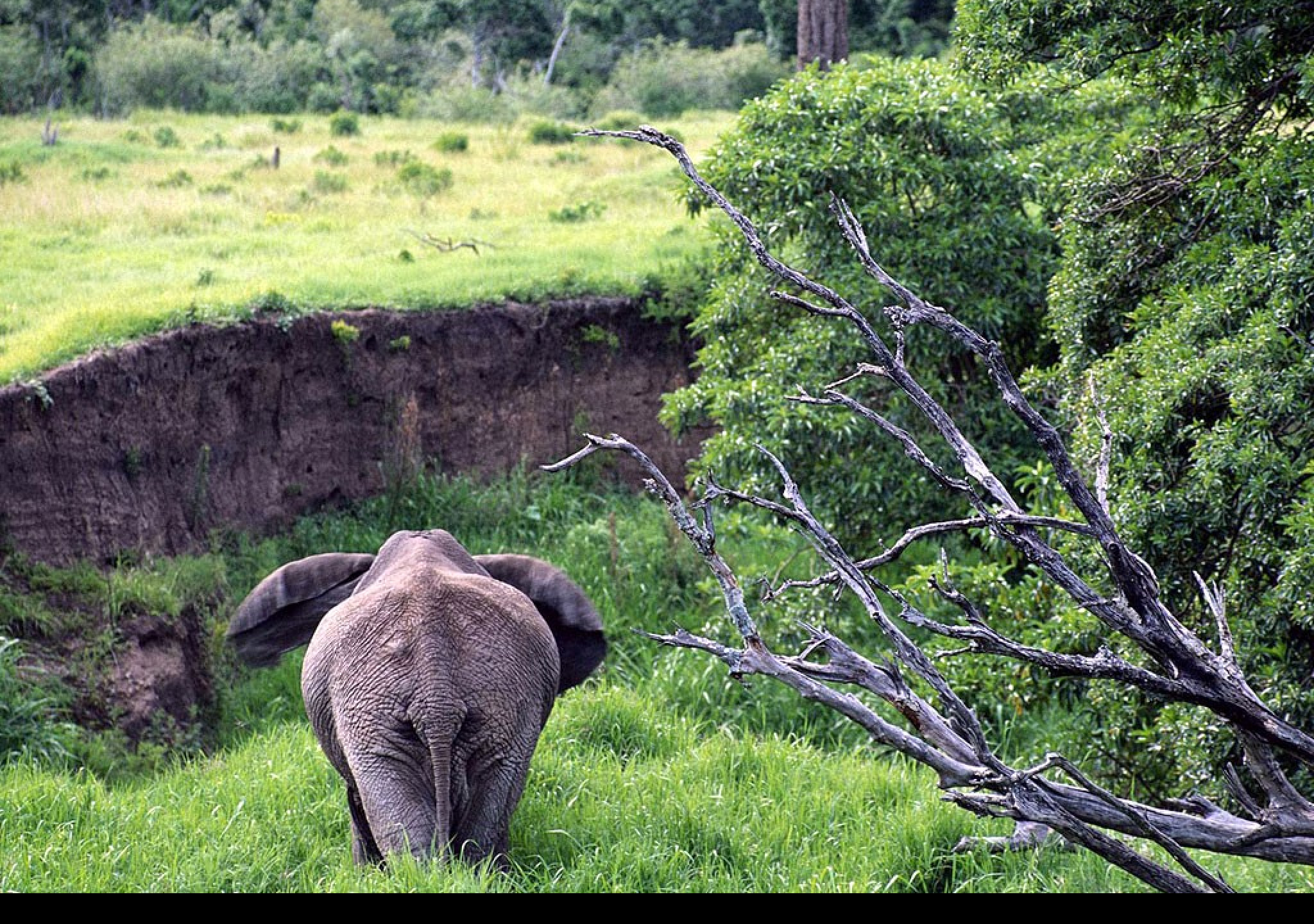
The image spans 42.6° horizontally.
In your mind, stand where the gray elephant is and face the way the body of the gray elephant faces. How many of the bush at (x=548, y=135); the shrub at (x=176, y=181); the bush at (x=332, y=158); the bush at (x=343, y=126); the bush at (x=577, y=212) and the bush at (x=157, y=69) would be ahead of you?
6

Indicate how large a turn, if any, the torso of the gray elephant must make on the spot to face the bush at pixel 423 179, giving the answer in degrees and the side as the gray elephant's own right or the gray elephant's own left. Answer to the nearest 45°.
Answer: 0° — it already faces it

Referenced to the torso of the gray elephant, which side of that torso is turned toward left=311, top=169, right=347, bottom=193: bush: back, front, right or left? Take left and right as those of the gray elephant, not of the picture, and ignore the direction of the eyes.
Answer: front

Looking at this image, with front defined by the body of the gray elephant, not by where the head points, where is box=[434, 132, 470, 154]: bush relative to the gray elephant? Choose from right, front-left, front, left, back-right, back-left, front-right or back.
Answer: front

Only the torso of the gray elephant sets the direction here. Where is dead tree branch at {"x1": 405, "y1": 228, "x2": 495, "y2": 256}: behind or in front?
in front

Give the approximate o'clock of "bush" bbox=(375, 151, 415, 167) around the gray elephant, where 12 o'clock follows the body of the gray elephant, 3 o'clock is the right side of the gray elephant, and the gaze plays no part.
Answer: The bush is roughly at 12 o'clock from the gray elephant.

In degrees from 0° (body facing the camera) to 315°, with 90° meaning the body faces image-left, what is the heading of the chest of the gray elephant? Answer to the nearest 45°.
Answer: approximately 180°

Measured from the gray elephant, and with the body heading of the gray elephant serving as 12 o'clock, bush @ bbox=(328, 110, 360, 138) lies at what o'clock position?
The bush is roughly at 12 o'clock from the gray elephant.

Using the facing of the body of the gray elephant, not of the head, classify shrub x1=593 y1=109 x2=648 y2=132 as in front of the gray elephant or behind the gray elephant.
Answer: in front

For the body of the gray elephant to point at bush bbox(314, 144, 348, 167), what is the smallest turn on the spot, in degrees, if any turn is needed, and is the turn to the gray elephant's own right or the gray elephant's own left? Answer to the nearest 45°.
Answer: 0° — it already faces it

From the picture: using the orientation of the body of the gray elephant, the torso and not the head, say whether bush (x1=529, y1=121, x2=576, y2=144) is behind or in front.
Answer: in front

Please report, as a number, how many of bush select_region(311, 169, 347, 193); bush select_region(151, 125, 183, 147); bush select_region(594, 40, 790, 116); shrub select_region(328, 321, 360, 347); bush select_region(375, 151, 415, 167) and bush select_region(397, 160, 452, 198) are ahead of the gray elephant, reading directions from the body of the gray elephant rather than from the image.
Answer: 6

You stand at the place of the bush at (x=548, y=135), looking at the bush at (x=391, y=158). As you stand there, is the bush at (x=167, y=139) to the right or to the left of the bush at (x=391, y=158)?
right

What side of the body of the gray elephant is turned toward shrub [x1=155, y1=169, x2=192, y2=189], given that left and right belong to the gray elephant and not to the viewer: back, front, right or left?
front

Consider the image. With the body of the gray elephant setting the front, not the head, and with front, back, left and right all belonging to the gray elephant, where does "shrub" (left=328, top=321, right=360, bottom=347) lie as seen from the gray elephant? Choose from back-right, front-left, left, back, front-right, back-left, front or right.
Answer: front

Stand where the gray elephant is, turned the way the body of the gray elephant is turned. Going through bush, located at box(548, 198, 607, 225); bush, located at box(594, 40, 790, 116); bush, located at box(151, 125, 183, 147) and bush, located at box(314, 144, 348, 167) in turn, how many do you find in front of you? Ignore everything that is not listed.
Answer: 4
